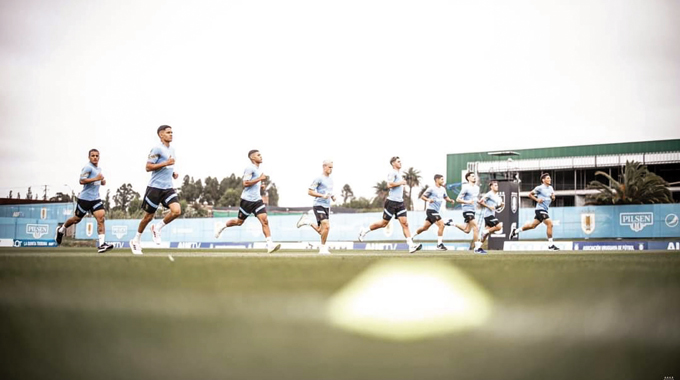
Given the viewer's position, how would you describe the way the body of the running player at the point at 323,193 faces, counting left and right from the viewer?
facing the viewer and to the right of the viewer

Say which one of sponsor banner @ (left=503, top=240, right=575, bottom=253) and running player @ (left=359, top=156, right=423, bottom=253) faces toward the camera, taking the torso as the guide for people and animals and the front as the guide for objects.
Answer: the sponsor banner

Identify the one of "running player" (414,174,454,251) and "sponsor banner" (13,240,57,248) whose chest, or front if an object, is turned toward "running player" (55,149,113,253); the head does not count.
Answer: the sponsor banner

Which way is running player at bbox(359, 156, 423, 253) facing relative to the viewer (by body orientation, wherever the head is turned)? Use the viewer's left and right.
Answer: facing to the right of the viewer

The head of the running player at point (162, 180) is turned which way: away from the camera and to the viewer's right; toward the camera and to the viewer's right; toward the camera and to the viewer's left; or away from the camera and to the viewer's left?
toward the camera and to the viewer's right

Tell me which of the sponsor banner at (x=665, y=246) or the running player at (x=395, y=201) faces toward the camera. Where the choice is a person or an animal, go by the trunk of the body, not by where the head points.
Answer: the sponsor banner

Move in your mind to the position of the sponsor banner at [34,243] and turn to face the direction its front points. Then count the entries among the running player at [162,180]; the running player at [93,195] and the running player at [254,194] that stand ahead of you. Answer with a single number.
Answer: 3

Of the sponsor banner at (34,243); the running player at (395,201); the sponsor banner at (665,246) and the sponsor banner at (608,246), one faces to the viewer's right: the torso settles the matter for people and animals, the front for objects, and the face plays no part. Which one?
the running player

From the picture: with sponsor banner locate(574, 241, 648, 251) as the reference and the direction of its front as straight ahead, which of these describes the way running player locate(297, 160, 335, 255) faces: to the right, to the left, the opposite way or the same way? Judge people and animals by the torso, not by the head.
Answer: to the left

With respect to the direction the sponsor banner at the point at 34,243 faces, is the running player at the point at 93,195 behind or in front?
in front

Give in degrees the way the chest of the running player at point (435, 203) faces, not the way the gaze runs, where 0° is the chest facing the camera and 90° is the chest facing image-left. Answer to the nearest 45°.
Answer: approximately 315°

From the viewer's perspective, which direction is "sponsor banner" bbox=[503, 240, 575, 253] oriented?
toward the camera

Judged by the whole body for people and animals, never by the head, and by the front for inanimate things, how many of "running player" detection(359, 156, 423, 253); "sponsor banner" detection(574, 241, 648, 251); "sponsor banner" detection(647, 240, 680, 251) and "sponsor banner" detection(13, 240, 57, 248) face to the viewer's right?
1

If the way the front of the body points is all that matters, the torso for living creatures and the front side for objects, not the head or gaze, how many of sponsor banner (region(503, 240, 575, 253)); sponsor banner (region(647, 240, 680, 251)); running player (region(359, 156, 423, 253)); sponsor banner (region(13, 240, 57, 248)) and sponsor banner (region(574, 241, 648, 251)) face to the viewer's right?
1

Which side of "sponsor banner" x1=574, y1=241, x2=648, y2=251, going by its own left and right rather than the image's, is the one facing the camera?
front

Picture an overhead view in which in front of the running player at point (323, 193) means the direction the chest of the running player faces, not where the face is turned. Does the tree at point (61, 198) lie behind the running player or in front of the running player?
behind

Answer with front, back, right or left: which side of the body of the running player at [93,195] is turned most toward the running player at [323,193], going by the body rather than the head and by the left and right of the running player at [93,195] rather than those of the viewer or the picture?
front

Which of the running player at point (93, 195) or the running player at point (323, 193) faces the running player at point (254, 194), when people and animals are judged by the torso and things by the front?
the running player at point (93, 195)

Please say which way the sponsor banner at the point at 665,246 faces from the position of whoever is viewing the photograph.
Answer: facing the viewer

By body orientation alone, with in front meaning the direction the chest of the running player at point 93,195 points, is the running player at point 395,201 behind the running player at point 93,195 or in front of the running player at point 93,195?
in front
